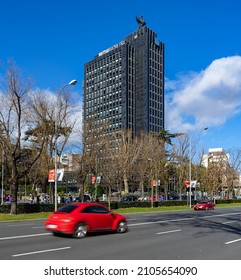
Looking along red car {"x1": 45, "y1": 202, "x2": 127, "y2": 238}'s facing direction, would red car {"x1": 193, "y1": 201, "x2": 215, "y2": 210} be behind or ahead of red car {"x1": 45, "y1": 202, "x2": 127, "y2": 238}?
ahead

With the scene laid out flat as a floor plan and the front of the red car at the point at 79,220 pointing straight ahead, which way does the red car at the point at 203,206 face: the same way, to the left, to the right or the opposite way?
the opposite way

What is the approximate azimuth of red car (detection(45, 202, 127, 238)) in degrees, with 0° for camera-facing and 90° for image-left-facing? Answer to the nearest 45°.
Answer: approximately 225°

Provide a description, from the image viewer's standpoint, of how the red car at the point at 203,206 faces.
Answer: facing the viewer and to the left of the viewer

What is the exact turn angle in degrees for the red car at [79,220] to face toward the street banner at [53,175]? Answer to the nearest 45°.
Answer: approximately 45° to its left

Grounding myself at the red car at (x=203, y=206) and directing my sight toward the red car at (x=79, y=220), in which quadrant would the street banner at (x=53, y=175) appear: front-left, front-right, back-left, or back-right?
front-right
